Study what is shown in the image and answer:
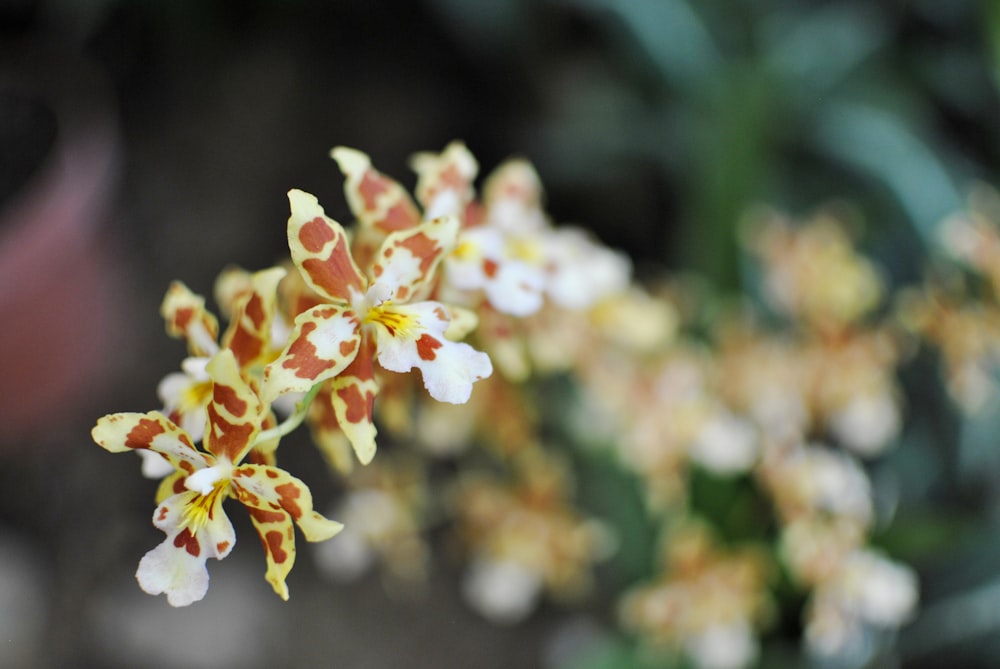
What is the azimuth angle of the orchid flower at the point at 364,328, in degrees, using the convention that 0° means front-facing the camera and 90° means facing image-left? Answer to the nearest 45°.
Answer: approximately 0°

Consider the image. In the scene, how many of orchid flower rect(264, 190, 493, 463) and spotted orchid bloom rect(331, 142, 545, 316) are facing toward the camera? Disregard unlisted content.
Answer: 2
